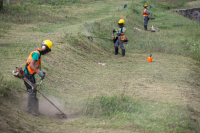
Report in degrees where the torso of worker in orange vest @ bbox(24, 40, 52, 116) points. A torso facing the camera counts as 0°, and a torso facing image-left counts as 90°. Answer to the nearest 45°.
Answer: approximately 270°
